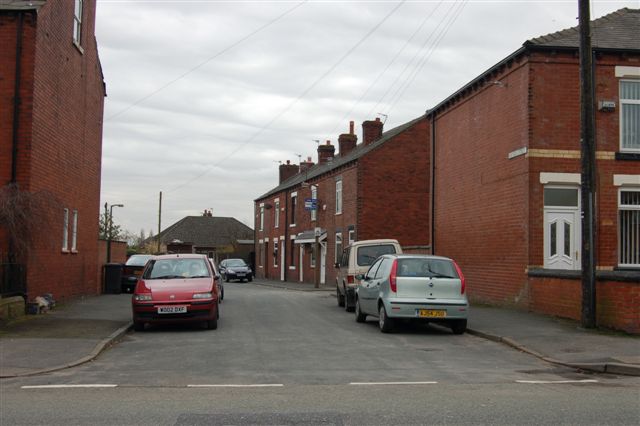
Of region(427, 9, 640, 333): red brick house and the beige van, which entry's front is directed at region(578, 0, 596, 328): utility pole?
the red brick house

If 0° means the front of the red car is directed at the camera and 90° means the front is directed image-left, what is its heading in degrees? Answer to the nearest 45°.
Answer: approximately 0°

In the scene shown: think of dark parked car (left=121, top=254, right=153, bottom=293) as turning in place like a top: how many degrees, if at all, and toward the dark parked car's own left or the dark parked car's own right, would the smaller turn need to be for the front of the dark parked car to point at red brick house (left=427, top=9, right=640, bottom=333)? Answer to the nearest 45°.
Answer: approximately 90° to the dark parked car's own right
